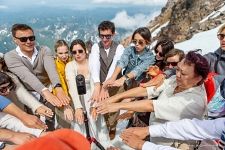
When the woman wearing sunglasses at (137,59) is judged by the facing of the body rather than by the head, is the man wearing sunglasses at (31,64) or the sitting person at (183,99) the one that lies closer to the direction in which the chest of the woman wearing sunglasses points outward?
the man wearing sunglasses

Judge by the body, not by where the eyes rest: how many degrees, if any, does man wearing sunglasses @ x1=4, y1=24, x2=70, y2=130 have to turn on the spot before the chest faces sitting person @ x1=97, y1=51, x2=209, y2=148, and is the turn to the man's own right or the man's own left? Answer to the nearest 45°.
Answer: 0° — they already face them

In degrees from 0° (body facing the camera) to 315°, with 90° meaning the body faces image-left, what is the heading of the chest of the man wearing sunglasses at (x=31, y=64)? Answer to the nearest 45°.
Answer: approximately 315°

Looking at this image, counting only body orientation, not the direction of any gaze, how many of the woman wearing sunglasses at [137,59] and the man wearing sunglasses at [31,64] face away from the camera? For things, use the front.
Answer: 0

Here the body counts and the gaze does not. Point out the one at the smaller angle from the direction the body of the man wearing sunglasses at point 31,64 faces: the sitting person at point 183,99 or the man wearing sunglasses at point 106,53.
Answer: the sitting person

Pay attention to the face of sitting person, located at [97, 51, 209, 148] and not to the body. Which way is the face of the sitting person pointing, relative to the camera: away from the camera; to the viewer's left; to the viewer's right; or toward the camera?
to the viewer's left

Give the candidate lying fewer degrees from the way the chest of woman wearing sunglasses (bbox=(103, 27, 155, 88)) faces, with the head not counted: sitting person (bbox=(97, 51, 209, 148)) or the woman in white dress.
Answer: the woman in white dress

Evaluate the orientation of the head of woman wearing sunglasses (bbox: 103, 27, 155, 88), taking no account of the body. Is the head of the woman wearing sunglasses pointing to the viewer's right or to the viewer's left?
to the viewer's left

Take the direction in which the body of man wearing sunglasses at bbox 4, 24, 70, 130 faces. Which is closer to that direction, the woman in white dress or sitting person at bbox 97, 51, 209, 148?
the sitting person

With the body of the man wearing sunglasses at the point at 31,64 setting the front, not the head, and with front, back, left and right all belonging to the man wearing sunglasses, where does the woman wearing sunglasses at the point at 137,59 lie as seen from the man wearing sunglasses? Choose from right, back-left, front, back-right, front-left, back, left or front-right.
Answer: front-left

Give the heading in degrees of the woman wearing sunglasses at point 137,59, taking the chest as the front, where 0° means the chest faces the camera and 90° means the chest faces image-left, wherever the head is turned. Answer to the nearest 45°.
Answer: approximately 45°
